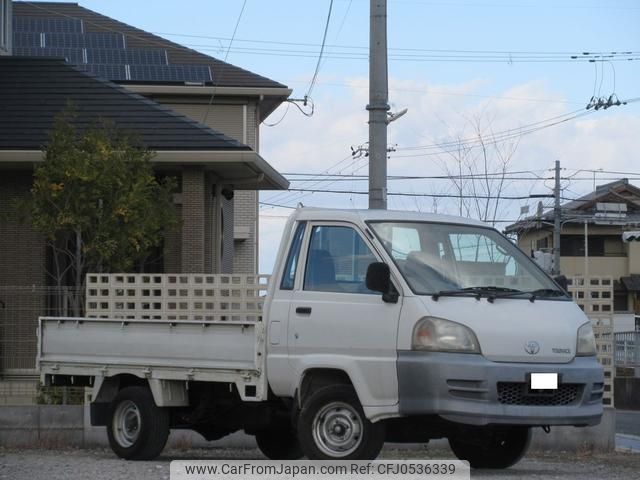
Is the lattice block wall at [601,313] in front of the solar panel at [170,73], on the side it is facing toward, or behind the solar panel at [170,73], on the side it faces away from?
in front

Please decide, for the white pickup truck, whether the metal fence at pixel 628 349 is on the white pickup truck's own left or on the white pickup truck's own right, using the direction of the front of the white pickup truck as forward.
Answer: on the white pickup truck's own left

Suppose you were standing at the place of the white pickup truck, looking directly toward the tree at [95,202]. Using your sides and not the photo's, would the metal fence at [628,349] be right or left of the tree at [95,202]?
right

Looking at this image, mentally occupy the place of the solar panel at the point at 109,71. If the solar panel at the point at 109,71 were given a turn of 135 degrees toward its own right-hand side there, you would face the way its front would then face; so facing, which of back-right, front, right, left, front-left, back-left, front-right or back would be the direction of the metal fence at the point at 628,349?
back-right

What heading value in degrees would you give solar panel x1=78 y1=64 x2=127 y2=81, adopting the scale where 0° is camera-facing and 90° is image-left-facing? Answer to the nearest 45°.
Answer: approximately 0°

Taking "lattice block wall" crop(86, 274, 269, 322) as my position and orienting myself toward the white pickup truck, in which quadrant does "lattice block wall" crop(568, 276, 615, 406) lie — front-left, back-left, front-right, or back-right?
front-left

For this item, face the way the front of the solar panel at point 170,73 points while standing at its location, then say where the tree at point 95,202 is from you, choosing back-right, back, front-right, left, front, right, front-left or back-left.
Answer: front

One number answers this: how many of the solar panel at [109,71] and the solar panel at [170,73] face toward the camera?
2

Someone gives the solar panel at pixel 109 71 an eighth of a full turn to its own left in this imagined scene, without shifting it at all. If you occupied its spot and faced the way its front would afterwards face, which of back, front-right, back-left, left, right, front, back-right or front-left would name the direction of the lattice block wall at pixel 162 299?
front-right

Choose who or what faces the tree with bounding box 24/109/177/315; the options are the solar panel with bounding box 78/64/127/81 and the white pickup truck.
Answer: the solar panel

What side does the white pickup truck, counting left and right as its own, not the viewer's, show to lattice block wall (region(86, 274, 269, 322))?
back

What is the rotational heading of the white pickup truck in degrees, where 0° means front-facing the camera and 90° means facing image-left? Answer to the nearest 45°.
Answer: approximately 315°

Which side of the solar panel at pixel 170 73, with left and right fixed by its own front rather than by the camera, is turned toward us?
front

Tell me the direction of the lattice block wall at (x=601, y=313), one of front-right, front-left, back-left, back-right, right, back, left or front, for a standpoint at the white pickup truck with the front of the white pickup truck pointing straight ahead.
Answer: left

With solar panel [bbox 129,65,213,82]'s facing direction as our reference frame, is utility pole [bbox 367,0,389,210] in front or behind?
in front

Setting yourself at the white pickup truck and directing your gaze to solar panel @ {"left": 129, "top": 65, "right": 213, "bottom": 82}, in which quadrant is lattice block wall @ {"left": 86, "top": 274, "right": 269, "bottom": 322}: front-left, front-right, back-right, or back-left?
front-left

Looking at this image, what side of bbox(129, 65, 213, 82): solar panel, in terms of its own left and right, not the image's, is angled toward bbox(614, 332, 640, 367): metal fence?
left
